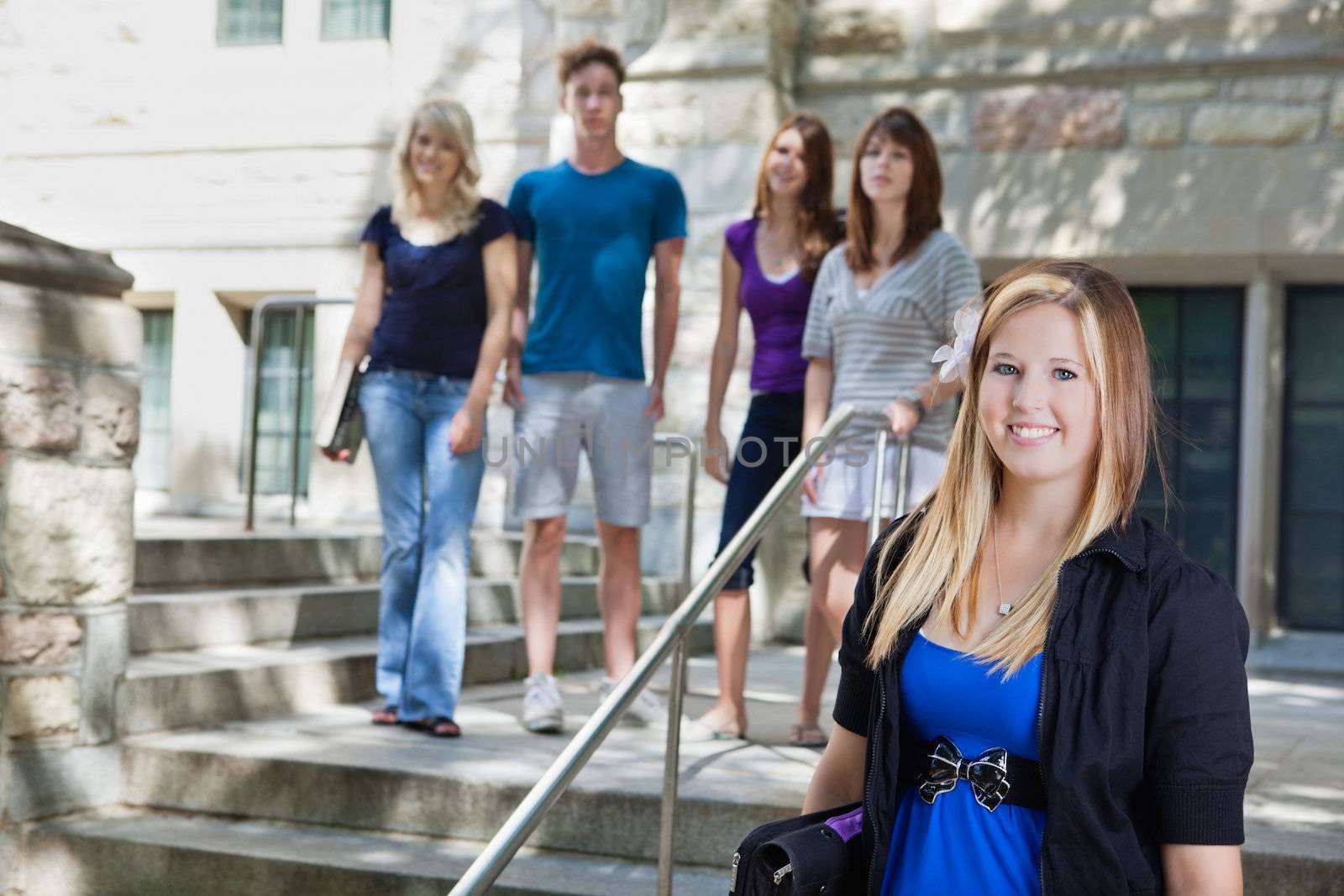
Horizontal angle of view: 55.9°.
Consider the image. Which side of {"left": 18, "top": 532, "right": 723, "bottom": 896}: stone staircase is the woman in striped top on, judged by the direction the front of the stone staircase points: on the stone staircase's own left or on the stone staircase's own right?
on the stone staircase's own left

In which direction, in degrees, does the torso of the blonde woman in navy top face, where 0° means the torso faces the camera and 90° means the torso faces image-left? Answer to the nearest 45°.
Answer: approximately 0°

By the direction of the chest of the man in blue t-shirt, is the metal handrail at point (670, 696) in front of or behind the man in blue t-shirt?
in front

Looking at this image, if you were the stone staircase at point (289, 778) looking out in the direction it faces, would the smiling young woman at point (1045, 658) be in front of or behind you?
in front

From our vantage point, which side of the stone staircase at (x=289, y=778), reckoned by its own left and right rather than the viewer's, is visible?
front

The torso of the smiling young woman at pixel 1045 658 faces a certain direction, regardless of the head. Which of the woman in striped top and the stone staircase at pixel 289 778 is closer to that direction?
the stone staircase

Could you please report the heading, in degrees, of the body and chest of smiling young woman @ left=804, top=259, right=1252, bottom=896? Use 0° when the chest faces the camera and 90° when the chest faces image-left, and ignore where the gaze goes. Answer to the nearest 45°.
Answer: approximately 45°

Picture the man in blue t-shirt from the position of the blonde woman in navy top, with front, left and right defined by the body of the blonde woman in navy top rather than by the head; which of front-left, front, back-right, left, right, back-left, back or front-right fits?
left

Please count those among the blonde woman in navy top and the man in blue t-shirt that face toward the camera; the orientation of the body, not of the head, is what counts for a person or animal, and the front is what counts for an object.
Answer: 2

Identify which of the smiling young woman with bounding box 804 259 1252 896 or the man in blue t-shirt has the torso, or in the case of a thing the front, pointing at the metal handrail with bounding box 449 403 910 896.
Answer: the man in blue t-shirt

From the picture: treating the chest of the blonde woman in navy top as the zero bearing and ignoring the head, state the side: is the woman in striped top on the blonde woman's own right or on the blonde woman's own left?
on the blonde woman's own left

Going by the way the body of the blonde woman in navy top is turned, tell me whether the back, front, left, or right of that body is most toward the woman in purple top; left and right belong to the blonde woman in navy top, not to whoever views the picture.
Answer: left
